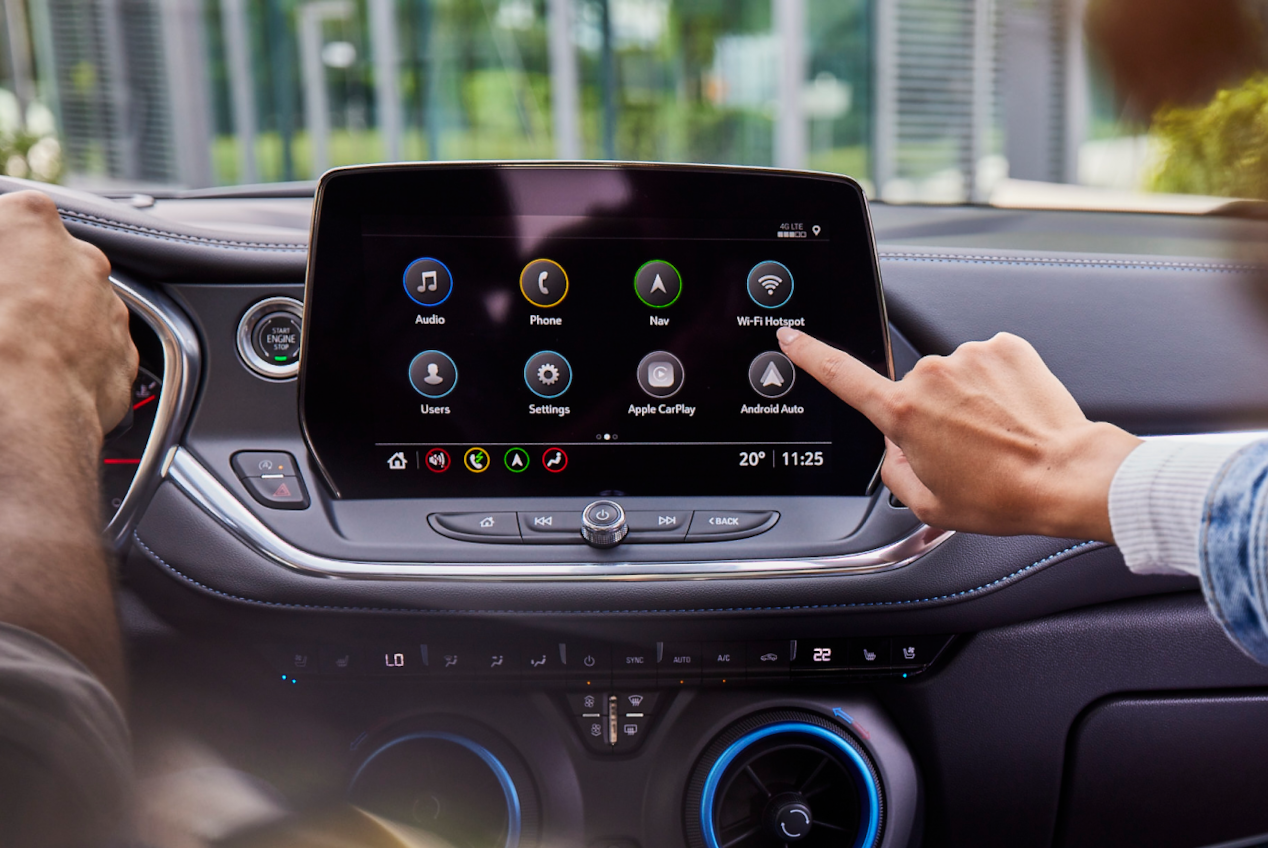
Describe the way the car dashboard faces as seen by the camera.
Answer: facing the viewer
